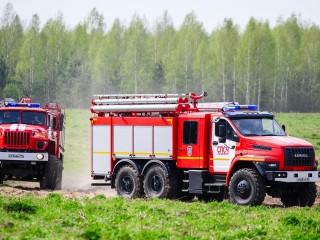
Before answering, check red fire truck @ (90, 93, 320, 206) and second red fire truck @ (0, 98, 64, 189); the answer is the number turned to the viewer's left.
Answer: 0

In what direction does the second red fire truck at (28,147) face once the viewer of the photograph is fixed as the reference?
facing the viewer

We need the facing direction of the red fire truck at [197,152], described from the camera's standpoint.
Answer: facing the viewer and to the right of the viewer

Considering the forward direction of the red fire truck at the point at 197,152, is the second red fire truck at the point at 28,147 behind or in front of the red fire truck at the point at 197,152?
behind

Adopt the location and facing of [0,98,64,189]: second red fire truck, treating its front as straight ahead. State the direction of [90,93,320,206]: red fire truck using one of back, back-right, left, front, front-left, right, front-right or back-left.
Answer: front-left
